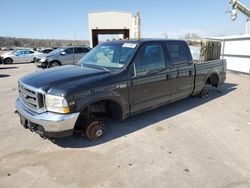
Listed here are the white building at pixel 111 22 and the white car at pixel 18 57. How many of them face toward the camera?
1

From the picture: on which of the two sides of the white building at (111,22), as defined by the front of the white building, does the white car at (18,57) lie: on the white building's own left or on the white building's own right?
on the white building's own right

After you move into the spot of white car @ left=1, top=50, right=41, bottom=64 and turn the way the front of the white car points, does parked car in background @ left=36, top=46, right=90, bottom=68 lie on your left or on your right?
on your left

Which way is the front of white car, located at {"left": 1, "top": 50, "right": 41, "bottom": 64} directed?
to the viewer's left

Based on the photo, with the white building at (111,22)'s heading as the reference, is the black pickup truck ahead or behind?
ahead

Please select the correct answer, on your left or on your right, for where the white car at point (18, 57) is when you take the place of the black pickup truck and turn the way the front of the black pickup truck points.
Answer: on your right

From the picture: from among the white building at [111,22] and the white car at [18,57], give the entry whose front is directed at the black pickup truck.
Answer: the white building

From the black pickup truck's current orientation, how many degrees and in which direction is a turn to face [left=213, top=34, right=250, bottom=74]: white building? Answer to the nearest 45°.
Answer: approximately 180°

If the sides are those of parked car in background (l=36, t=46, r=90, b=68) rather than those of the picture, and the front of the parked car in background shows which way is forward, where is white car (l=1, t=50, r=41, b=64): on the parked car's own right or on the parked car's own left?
on the parked car's own right
